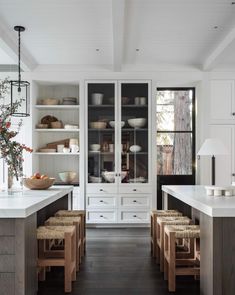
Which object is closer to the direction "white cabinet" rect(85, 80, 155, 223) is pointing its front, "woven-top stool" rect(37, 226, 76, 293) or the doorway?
the woven-top stool

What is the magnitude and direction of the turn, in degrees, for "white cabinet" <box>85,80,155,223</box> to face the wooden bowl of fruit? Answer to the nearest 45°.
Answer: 0° — it already faces it

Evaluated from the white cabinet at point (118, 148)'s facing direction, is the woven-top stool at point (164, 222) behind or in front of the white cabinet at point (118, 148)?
in front

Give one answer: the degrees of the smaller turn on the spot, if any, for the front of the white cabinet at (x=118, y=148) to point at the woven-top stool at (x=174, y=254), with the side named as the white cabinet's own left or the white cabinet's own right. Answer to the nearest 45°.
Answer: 0° — it already faces it

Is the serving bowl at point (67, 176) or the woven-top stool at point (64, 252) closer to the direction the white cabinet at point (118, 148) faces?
the woven-top stool

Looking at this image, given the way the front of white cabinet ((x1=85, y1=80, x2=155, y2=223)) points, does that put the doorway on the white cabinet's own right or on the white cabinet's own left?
on the white cabinet's own left

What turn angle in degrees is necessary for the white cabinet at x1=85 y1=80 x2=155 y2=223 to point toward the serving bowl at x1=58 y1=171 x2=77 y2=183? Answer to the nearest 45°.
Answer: approximately 90° to its right

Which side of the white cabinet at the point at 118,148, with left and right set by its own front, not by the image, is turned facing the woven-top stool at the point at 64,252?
front

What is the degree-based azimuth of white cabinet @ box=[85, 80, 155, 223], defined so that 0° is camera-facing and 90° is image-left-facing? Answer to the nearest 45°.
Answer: approximately 0°

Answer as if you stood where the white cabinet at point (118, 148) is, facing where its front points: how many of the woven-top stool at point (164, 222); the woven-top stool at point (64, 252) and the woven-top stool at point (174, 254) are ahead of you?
3

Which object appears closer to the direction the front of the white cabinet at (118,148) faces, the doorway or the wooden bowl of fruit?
the wooden bowl of fruit
